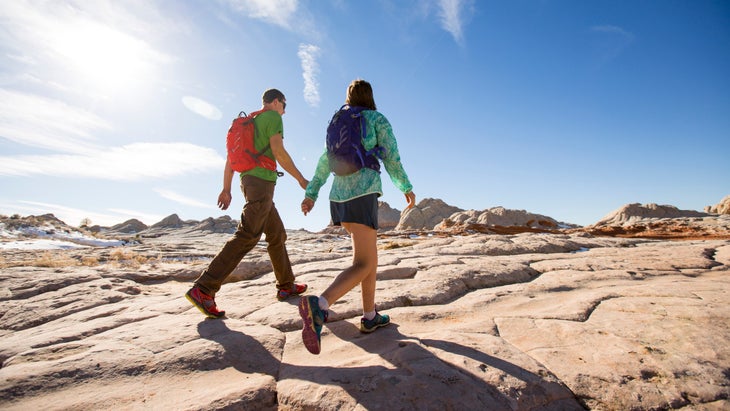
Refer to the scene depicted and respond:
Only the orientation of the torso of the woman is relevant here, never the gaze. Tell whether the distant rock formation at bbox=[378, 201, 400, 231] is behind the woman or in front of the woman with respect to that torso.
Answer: in front

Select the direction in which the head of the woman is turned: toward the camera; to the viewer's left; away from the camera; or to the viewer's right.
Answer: away from the camera

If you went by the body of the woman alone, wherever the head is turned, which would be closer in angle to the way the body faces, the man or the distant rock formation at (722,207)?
the distant rock formation

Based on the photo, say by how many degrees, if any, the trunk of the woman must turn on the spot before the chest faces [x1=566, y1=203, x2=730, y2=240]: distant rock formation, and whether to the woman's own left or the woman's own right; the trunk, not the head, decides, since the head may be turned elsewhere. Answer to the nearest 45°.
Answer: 0° — they already face it

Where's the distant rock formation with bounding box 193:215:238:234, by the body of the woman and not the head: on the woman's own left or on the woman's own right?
on the woman's own left

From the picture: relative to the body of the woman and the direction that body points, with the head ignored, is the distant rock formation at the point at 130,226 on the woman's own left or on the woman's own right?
on the woman's own left

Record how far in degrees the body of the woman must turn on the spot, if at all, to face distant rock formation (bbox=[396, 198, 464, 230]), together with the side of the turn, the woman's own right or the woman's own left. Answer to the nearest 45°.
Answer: approximately 45° to the woman's own left

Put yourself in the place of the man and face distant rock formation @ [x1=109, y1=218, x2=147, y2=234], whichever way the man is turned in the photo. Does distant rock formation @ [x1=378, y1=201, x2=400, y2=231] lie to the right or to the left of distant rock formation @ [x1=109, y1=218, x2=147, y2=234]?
right

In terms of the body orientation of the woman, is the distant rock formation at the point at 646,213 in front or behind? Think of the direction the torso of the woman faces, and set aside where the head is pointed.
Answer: in front

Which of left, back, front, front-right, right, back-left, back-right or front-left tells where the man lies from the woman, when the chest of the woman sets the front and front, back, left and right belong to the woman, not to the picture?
left

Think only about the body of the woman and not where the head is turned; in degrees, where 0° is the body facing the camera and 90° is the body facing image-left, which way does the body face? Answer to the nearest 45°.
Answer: approximately 225°

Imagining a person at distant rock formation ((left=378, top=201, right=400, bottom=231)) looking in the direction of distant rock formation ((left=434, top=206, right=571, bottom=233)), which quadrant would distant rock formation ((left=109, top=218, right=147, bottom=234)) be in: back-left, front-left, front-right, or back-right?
back-right
